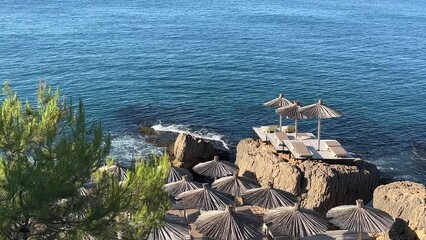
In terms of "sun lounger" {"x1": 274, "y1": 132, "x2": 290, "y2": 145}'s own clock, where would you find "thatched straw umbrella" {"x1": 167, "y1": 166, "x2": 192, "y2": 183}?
The thatched straw umbrella is roughly at 9 o'clock from the sun lounger.

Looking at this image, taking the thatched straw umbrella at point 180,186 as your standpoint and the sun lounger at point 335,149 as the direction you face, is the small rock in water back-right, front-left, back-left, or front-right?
front-left

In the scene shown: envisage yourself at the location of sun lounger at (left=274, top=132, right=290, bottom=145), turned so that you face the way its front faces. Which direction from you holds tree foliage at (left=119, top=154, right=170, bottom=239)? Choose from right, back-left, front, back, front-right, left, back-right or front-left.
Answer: back-left

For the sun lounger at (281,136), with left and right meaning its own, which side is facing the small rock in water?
right

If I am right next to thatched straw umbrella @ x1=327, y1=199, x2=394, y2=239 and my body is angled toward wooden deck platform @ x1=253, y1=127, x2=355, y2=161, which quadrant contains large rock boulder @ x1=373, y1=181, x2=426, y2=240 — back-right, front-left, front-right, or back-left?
front-right

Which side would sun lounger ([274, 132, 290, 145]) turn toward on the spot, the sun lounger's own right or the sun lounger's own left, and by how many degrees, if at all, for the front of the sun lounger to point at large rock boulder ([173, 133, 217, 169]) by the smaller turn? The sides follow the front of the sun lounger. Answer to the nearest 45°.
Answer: approximately 45° to the sun lounger's own left

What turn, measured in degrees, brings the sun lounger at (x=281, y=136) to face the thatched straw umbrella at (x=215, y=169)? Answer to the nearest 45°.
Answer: approximately 90° to its left

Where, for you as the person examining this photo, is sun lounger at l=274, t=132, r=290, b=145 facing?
facing away from the viewer and to the left of the viewer

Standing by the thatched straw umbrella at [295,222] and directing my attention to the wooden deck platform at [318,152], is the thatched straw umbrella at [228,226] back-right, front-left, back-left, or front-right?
back-left

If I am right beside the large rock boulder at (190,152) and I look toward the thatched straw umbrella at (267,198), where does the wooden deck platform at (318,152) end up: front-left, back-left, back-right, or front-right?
front-left

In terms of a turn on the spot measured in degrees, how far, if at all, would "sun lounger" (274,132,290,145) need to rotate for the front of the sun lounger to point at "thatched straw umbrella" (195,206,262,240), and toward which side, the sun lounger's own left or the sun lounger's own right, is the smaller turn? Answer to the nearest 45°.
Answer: approximately 135° to the sun lounger's own left

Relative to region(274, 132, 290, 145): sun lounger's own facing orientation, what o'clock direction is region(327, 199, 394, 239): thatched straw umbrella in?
The thatched straw umbrella is roughly at 7 o'clock from the sun lounger.
